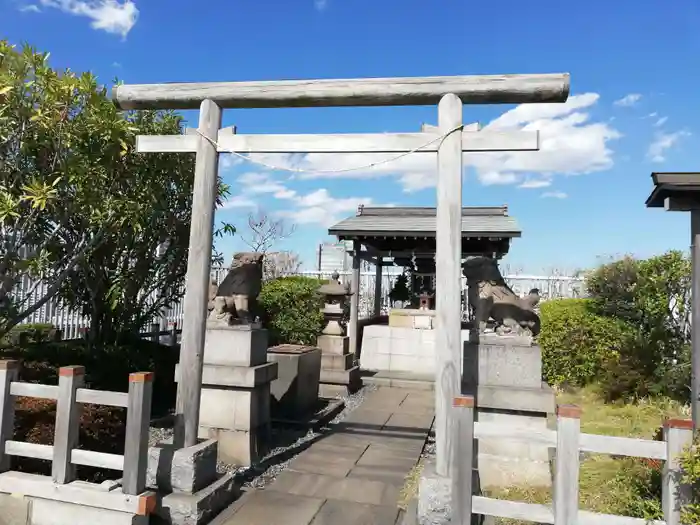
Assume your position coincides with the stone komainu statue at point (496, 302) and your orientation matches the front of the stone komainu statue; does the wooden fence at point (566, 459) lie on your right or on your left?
on your left

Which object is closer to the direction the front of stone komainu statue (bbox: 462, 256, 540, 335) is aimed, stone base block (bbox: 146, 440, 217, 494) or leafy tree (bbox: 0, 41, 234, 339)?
the leafy tree

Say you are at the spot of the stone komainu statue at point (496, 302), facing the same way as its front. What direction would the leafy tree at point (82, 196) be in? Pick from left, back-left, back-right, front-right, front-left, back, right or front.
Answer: front

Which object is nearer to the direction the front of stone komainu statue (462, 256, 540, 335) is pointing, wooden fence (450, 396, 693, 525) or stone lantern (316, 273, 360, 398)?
the stone lantern

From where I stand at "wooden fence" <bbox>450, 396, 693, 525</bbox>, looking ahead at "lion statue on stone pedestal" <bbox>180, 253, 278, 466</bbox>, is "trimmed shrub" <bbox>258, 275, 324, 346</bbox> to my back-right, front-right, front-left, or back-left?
front-right

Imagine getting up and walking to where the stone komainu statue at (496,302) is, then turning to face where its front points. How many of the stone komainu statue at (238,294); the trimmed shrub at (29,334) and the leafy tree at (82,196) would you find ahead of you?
3

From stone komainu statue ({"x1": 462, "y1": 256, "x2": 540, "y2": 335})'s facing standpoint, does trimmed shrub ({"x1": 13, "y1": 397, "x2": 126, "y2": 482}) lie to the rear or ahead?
ahead

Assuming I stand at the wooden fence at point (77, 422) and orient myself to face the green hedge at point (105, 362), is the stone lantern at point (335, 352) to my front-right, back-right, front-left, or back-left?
front-right

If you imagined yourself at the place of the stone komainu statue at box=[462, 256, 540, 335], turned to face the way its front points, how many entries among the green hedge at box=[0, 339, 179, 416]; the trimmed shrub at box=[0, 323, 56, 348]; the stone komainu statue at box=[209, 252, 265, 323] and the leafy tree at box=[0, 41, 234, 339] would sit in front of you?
4

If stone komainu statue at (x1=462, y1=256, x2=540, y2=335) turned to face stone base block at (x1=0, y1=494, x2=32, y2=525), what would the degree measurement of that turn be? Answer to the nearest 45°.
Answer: approximately 45° to its left

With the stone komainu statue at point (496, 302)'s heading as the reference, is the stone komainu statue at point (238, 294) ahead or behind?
ahead

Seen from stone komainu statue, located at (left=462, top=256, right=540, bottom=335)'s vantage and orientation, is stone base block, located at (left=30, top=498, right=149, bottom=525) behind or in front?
in front

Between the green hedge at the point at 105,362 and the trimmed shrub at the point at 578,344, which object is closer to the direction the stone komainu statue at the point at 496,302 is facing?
the green hedge

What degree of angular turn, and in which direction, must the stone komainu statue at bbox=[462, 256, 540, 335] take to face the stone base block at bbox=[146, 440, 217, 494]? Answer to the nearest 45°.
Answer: approximately 45° to its left

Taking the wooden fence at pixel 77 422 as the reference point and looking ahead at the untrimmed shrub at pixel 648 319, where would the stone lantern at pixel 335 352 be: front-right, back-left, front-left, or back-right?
front-left

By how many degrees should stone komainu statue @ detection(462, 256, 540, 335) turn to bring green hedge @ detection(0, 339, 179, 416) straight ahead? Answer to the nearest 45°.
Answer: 0° — it already faces it

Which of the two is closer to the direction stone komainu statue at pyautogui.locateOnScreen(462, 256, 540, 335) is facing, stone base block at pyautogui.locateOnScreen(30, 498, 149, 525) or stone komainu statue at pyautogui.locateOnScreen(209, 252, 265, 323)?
the stone komainu statue

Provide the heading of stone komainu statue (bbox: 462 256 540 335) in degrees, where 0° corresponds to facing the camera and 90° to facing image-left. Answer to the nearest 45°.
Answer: approximately 90°
